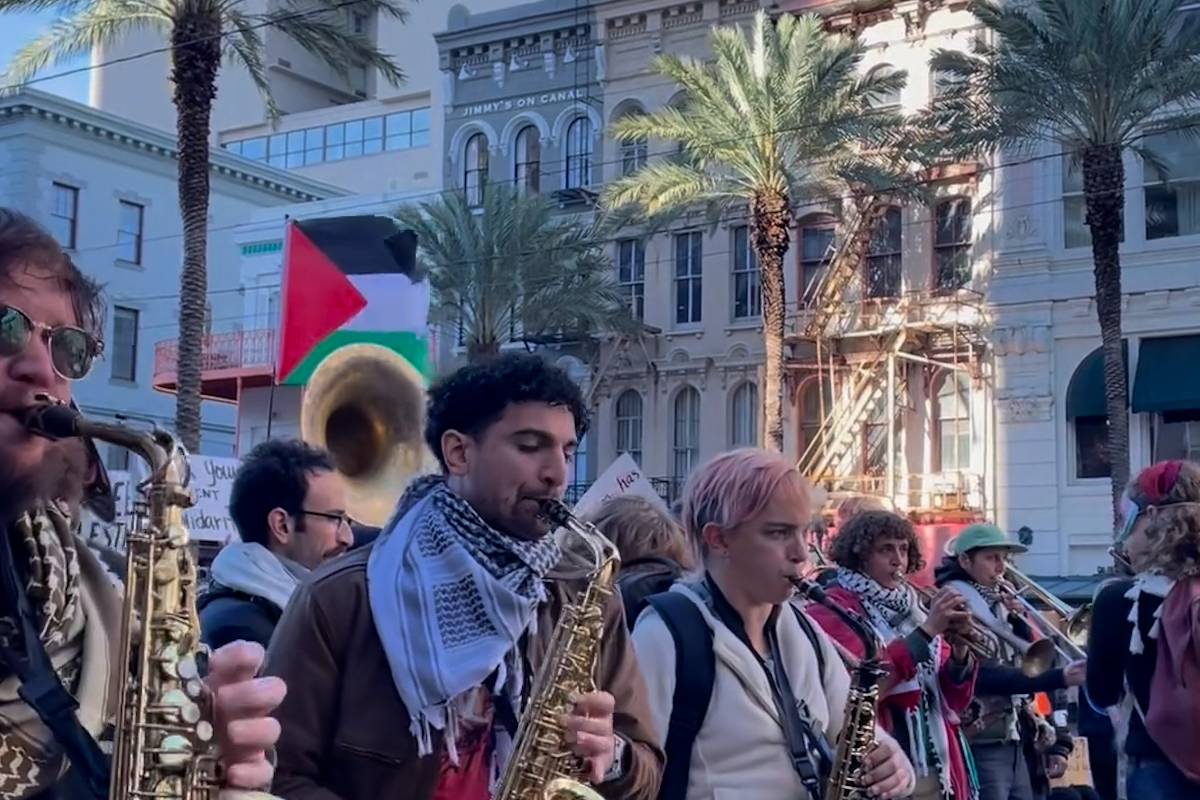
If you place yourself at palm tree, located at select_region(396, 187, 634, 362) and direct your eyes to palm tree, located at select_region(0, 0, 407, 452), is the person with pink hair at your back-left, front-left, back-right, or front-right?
front-left

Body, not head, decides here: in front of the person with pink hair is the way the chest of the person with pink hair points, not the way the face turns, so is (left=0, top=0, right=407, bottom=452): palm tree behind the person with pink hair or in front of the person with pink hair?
behind

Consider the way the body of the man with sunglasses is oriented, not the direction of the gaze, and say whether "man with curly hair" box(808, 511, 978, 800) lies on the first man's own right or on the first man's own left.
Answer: on the first man's own left

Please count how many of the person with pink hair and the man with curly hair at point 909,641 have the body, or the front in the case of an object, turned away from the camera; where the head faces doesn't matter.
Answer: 0

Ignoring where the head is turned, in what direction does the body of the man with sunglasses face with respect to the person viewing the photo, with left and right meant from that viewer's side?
facing the viewer and to the right of the viewer

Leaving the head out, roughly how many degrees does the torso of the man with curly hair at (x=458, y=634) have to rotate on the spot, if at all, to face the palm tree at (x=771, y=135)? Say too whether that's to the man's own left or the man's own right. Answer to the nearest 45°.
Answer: approximately 135° to the man's own left

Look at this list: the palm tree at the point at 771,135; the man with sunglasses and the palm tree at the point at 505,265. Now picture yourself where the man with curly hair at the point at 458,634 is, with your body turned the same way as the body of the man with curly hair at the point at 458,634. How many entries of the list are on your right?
1

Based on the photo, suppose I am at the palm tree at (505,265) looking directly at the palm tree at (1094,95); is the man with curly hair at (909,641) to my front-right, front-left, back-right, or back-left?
front-right

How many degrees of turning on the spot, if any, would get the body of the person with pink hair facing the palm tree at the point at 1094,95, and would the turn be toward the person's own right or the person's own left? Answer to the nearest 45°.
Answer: approximately 135° to the person's own left

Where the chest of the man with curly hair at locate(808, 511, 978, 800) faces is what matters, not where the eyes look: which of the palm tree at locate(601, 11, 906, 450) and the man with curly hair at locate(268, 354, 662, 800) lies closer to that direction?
the man with curly hair
